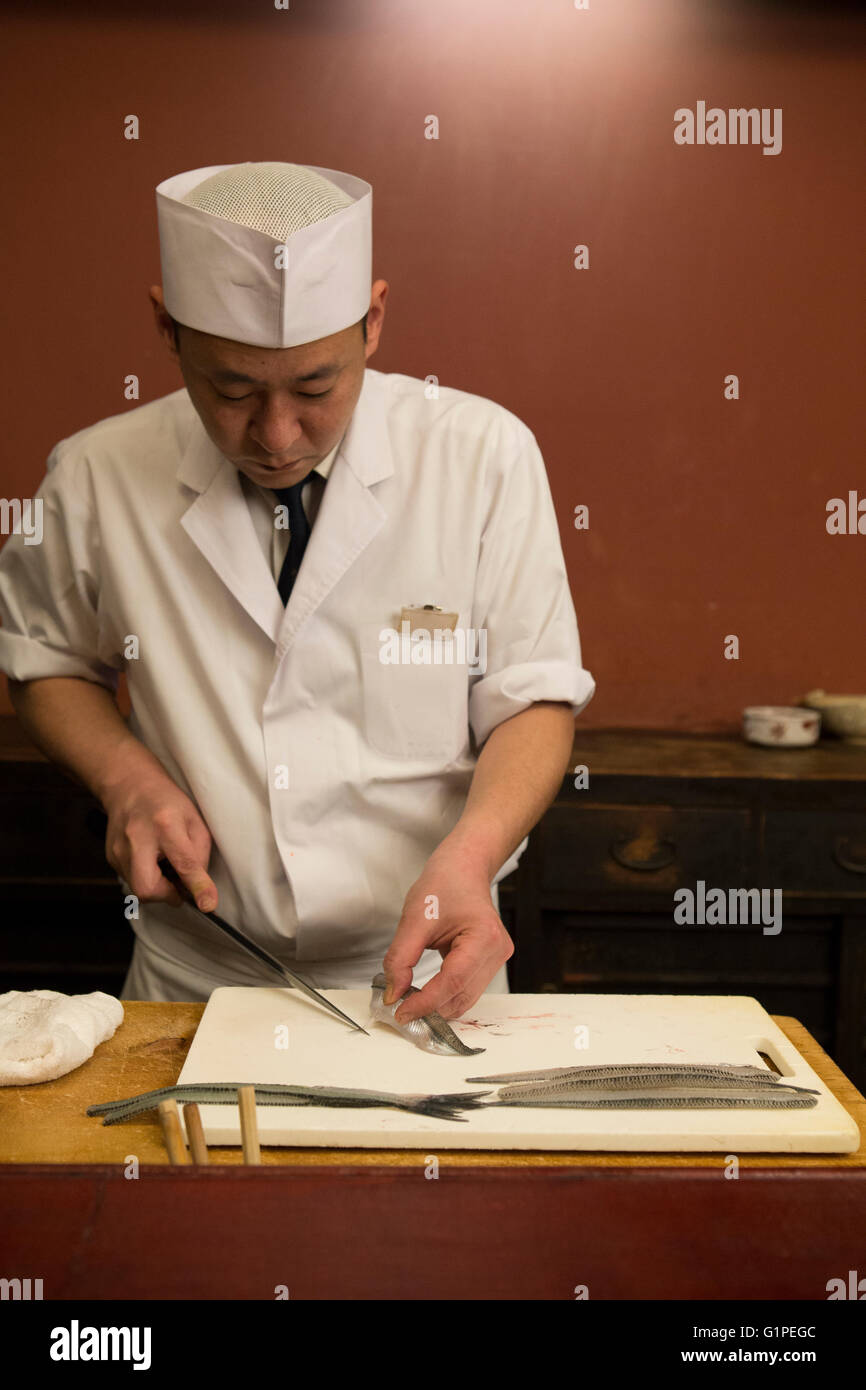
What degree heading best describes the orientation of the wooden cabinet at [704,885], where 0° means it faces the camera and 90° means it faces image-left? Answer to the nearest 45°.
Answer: approximately 0°

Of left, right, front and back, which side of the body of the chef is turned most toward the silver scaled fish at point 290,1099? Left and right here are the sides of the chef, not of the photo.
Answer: front

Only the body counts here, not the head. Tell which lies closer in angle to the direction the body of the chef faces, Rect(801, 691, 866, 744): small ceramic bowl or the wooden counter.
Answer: the wooden counter

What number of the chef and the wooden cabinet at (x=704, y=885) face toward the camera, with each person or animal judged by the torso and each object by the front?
2

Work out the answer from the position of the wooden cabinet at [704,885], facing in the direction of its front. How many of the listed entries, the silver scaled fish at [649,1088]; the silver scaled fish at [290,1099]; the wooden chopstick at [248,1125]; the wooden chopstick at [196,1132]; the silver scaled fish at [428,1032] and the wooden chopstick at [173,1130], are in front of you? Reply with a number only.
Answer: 6

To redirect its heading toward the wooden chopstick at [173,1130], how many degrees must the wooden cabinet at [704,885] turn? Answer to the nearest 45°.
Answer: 0° — it already faces it

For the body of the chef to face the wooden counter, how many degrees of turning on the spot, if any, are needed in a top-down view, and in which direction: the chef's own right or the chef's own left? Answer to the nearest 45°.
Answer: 0° — they already face it

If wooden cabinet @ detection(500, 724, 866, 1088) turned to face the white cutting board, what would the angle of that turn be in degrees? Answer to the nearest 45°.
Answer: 0° — it already faces it

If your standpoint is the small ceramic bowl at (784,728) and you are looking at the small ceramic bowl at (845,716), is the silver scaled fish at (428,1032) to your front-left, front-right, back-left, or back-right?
back-right

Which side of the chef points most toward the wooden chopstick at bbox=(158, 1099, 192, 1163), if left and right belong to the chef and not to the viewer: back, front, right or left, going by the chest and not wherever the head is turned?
front

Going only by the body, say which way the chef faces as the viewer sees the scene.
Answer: toward the camera

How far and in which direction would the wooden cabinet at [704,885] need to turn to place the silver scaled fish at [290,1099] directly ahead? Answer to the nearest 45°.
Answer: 0° — it already faces it

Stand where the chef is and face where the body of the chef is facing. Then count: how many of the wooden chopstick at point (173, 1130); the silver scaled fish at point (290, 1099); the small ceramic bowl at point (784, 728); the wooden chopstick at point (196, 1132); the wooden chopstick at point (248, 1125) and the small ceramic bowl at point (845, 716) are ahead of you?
4

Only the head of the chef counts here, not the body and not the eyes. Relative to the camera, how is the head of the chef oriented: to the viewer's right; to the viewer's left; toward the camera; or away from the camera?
toward the camera

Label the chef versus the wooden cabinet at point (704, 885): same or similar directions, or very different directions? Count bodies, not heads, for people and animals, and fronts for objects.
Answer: same or similar directions

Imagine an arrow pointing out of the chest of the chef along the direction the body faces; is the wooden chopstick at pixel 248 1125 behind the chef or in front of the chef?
in front

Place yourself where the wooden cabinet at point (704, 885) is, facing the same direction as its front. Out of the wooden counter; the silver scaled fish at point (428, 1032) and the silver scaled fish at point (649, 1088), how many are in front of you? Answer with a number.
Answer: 3

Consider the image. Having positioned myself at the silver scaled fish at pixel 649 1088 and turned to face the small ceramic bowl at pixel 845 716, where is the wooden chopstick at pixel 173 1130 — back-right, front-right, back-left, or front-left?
back-left

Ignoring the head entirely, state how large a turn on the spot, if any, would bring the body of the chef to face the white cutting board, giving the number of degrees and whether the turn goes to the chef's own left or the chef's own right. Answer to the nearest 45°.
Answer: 0° — they already face it
